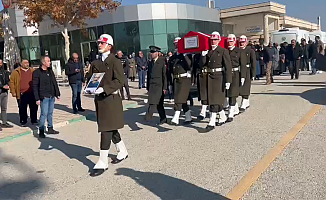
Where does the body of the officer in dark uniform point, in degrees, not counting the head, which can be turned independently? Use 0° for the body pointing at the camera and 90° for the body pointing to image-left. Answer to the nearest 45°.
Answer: approximately 45°

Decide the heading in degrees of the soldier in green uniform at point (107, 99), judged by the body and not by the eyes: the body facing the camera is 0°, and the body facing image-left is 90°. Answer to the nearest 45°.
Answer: approximately 45°

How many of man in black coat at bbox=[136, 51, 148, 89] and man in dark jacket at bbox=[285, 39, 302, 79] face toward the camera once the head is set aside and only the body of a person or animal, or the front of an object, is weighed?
2

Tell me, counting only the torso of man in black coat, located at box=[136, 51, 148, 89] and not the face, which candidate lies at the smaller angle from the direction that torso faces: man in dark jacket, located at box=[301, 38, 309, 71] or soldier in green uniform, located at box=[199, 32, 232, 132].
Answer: the soldier in green uniform

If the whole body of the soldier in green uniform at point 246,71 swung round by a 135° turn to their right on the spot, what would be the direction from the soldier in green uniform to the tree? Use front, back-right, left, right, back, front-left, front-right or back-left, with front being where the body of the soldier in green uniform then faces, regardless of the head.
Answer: front-left

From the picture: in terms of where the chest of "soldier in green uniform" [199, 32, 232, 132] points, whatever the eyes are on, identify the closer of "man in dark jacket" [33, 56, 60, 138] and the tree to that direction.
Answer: the man in dark jacket

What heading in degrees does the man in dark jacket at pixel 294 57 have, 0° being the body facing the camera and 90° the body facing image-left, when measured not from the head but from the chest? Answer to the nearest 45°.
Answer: approximately 0°

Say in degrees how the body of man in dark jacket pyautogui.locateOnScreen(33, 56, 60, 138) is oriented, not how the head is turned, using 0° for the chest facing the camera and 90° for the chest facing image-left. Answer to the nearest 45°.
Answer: approximately 315°

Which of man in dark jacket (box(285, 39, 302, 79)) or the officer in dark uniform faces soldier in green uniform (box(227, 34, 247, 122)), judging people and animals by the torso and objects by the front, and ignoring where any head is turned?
the man in dark jacket

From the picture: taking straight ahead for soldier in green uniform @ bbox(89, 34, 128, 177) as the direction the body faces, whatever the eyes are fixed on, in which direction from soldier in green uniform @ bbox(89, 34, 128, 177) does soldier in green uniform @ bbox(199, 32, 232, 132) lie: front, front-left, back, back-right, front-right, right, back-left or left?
back
